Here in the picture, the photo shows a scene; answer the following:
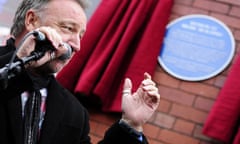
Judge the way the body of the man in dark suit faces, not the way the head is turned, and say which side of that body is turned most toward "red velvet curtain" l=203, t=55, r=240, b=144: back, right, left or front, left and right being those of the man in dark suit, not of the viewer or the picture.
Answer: left

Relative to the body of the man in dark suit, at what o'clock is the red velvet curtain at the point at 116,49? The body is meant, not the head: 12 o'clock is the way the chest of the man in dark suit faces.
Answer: The red velvet curtain is roughly at 8 o'clock from the man in dark suit.

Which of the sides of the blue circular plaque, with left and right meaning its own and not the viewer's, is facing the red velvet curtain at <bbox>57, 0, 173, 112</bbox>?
right

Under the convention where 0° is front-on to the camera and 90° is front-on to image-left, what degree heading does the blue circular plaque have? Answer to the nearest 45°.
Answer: approximately 0°

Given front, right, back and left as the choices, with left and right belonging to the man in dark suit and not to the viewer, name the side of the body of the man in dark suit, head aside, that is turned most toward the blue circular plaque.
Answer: left
